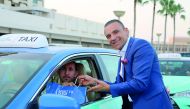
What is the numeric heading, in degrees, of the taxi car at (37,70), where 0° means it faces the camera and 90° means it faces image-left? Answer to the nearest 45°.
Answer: approximately 45°

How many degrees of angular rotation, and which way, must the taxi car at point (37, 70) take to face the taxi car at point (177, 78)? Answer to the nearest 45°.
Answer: approximately 180°

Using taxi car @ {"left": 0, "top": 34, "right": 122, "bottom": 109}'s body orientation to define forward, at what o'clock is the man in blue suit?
The man in blue suit is roughly at 8 o'clock from the taxi car.
